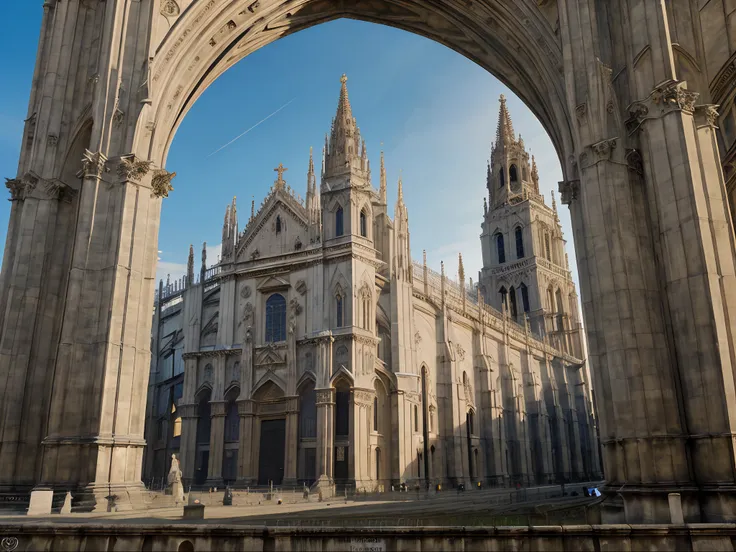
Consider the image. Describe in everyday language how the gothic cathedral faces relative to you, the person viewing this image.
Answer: facing the viewer and to the left of the viewer

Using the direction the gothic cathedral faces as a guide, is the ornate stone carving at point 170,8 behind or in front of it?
in front
